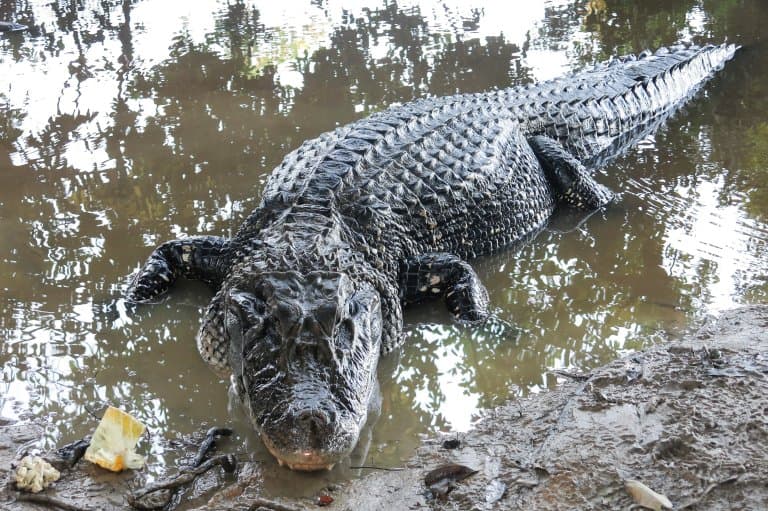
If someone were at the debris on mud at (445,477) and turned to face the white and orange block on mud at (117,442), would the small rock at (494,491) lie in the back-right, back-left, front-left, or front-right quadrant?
back-left

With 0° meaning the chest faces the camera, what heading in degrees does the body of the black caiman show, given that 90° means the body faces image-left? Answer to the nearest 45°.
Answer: approximately 45°

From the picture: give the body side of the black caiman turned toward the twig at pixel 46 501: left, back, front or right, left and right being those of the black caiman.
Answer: front

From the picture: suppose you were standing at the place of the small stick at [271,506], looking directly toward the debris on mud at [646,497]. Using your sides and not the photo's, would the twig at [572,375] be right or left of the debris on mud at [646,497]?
left

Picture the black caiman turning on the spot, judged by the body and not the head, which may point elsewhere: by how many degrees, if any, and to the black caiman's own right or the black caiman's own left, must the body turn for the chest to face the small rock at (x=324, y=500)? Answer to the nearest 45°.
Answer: approximately 45° to the black caiman's own left

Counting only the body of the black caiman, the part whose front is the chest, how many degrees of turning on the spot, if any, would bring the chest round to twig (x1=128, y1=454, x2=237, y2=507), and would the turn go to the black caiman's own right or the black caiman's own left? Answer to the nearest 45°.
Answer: approximately 45° to the black caiman's own left

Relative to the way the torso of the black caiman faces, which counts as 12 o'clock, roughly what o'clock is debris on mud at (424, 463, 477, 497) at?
The debris on mud is roughly at 10 o'clock from the black caiman.

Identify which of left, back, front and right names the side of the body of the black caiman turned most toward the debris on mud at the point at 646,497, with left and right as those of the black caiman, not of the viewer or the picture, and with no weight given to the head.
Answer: left
